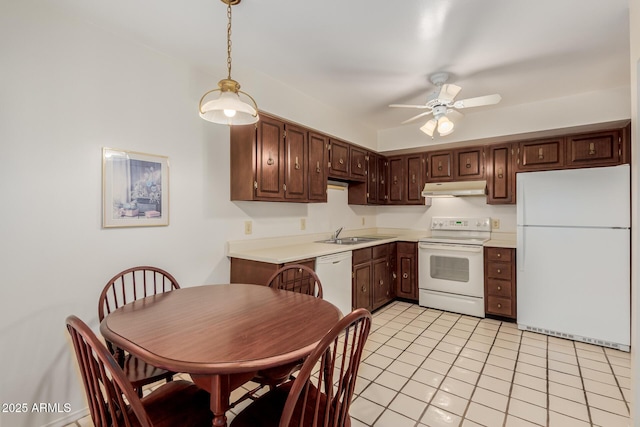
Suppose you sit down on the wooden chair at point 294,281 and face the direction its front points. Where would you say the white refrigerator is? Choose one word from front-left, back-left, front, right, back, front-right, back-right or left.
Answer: back-left

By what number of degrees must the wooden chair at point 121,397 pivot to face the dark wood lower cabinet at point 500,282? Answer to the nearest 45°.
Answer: approximately 45° to its right

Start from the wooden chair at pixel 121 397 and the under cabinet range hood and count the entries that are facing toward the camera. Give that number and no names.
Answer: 1

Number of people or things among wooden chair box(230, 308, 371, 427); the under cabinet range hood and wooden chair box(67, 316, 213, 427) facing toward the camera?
1

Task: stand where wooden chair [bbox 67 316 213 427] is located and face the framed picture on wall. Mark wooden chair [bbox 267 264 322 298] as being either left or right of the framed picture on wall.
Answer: right

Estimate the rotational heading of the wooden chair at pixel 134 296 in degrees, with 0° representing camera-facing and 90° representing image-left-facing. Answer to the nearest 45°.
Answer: approximately 315°

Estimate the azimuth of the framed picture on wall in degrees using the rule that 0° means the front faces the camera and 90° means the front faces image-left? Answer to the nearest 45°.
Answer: approximately 315°

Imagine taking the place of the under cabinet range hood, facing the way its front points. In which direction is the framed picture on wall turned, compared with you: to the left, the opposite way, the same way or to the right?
to the left

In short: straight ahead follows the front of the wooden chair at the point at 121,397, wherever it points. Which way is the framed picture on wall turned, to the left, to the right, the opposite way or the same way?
to the right

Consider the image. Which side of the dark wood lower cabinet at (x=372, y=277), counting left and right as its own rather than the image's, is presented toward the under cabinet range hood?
left

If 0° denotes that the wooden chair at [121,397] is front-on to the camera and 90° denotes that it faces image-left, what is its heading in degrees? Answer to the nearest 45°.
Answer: approximately 225°

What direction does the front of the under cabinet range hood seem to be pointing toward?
toward the camera

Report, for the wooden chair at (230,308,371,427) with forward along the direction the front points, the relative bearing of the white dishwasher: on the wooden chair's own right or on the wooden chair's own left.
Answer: on the wooden chair's own right

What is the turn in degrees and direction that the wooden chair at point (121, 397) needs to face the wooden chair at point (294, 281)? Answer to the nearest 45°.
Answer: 0° — it already faces it

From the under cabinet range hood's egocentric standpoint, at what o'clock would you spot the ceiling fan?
The ceiling fan is roughly at 12 o'clock from the under cabinet range hood.

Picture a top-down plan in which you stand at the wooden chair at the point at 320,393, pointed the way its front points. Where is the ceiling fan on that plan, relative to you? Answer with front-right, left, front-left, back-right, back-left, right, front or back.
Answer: right

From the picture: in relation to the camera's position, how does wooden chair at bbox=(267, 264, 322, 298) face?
facing the viewer and to the left of the viewer

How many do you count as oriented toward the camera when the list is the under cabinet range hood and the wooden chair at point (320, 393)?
1
